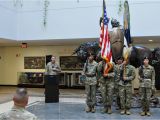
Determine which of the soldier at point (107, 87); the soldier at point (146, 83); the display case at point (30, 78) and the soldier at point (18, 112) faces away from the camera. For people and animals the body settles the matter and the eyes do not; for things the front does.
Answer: the soldier at point (18, 112)

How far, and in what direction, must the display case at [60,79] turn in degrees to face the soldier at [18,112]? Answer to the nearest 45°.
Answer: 0° — it already faces them

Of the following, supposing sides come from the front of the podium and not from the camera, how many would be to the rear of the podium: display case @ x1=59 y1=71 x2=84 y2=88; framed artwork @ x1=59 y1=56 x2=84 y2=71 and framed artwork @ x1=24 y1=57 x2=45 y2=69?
3

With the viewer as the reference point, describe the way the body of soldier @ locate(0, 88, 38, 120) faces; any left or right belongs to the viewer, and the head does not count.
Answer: facing away from the viewer

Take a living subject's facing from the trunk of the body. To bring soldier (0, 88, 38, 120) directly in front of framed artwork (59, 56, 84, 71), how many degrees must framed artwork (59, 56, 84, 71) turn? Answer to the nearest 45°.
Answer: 0° — it already faces them

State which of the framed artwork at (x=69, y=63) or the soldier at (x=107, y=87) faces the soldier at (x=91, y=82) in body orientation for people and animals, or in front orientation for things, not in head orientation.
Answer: the framed artwork

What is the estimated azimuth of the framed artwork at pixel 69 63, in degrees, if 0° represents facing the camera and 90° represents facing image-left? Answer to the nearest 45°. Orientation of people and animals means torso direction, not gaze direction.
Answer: approximately 0°

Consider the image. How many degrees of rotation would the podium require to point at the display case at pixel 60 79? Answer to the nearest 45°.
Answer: approximately 180°

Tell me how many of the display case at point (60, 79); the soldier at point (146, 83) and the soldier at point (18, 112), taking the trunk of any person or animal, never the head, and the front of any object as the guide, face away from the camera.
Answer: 1

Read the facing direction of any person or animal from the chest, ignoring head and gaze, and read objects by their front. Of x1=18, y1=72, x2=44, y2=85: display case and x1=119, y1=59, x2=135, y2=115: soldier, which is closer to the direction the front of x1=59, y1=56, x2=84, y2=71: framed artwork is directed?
the soldier
